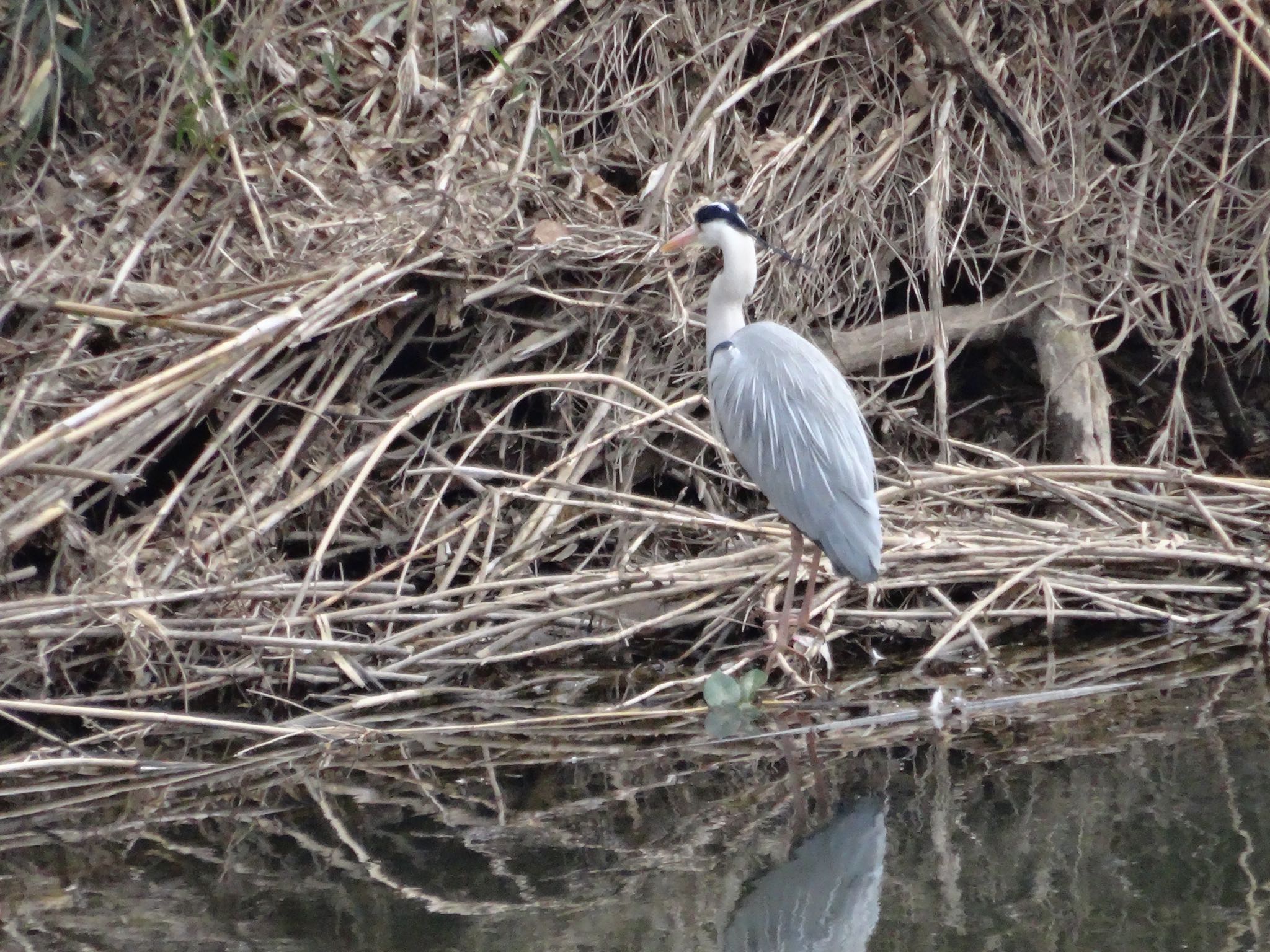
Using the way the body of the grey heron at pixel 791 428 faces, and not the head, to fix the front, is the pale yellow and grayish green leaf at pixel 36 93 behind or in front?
in front

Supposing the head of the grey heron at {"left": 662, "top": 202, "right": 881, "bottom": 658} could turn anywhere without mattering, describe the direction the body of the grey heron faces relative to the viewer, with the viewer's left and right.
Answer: facing to the left of the viewer
